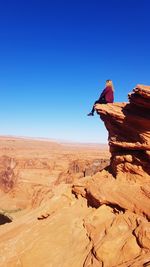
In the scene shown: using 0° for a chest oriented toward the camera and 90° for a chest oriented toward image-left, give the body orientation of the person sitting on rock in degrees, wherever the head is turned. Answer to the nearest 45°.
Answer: approximately 90°
